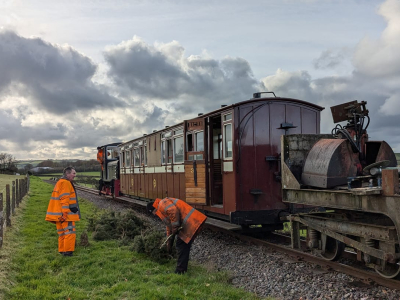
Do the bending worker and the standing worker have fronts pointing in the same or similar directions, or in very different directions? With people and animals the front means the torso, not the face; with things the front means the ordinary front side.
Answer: very different directions

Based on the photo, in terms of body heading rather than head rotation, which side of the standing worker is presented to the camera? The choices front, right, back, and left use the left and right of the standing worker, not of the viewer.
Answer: right

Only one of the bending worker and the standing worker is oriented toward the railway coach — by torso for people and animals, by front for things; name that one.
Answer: the standing worker

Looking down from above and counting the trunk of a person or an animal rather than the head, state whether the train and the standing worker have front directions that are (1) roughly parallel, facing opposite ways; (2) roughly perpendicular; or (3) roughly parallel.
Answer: roughly perpendicular

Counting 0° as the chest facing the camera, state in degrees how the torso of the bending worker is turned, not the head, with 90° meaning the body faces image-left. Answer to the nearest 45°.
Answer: approximately 90°

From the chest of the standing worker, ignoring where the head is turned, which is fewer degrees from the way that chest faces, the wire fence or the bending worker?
the bending worker

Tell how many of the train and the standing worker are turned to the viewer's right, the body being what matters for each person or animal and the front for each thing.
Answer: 1

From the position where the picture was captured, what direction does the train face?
facing away from the viewer and to the left of the viewer

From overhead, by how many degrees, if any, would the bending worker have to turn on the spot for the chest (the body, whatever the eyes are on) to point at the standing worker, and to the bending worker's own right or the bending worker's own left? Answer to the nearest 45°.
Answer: approximately 45° to the bending worker's own right

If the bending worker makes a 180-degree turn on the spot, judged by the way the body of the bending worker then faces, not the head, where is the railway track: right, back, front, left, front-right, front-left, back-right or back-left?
front

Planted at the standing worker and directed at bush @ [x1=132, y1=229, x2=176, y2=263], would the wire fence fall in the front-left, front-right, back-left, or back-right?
back-left
